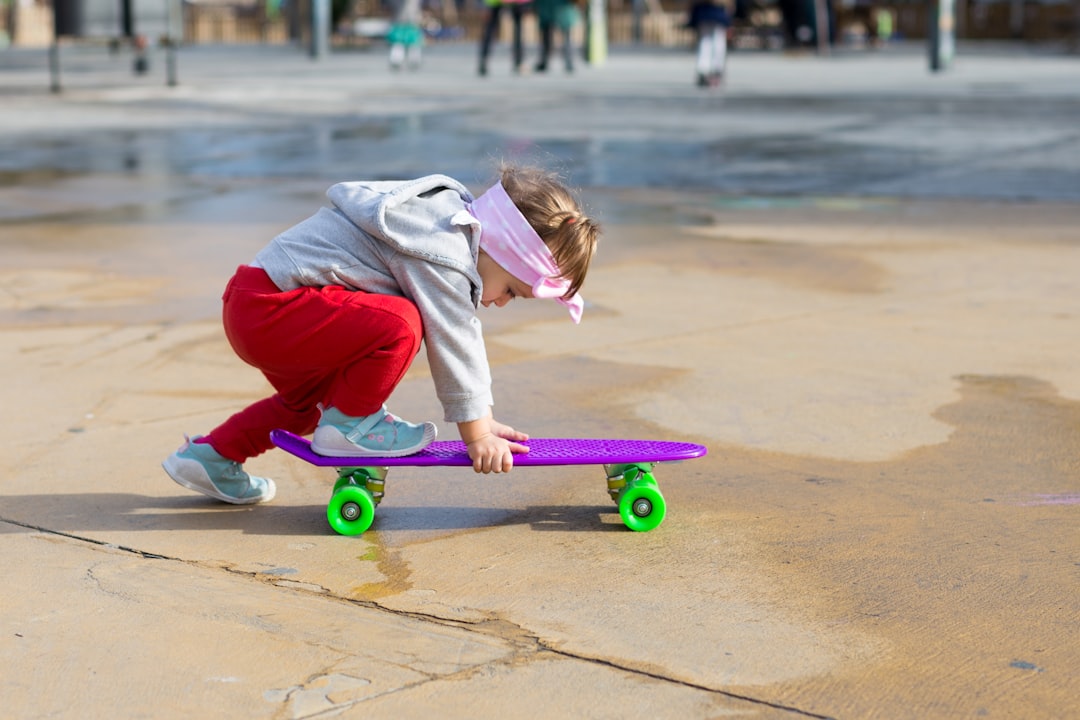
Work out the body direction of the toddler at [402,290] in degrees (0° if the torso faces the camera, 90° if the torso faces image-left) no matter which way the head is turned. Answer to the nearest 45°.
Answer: approximately 270°

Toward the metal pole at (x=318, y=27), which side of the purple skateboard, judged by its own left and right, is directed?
left

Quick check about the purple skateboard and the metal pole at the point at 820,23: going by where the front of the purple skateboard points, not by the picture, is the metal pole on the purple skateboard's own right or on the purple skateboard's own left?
on the purple skateboard's own left

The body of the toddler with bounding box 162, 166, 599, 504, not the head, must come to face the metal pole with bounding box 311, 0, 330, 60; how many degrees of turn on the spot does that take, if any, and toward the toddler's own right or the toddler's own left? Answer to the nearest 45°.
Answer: approximately 90° to the toddler's own left

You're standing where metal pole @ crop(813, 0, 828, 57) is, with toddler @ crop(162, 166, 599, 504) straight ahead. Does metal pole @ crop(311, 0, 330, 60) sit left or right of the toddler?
right

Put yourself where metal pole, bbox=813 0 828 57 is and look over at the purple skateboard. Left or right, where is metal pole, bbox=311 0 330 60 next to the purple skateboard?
right

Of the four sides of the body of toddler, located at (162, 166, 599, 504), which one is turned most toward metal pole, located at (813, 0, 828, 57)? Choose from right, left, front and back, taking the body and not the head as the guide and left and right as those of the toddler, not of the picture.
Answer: left

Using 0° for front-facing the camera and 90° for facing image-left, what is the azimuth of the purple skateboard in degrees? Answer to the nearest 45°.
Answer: approximately 270°
